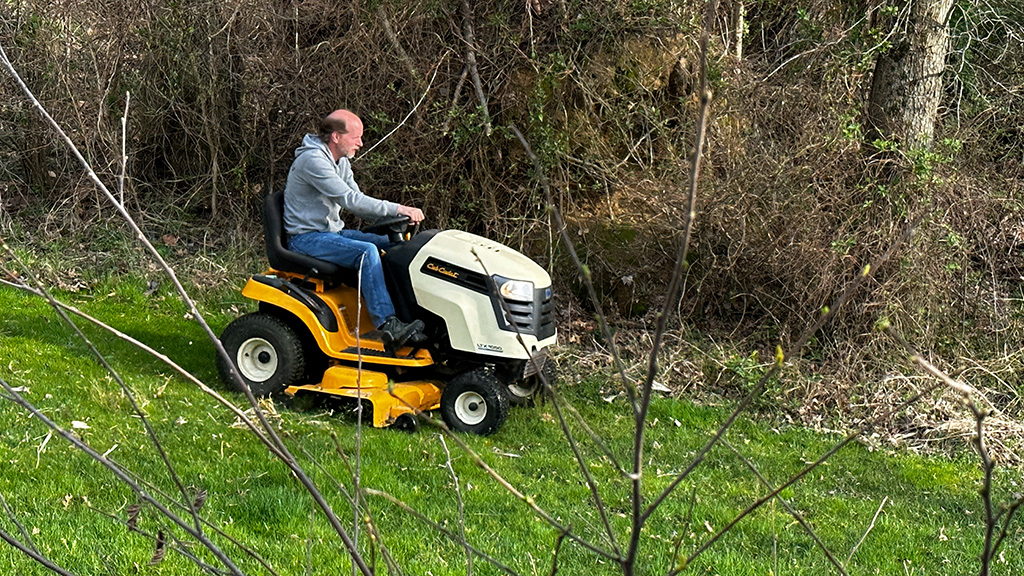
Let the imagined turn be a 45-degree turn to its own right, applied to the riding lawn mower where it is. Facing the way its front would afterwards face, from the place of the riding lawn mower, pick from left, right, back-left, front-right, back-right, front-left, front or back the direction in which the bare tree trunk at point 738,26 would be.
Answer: back-left

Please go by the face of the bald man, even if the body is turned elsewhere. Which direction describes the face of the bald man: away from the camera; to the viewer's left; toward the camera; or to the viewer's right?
to the viewer's right

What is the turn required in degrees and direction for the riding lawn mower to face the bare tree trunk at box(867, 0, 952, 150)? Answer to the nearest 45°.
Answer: approximately 90° to its left

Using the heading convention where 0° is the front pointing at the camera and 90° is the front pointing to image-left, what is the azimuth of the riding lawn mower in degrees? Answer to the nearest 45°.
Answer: approximately 315°
